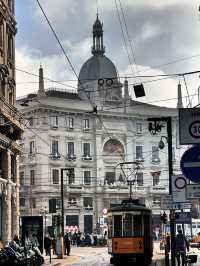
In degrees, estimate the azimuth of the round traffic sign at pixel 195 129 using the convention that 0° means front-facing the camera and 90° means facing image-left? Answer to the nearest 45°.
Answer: approximately 0°

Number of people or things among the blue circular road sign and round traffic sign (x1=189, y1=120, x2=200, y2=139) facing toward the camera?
2

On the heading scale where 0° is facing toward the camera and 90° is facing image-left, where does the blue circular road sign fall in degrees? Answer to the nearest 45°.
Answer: approximately 0°

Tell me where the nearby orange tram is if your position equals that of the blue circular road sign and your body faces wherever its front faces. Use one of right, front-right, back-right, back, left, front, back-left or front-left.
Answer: back
